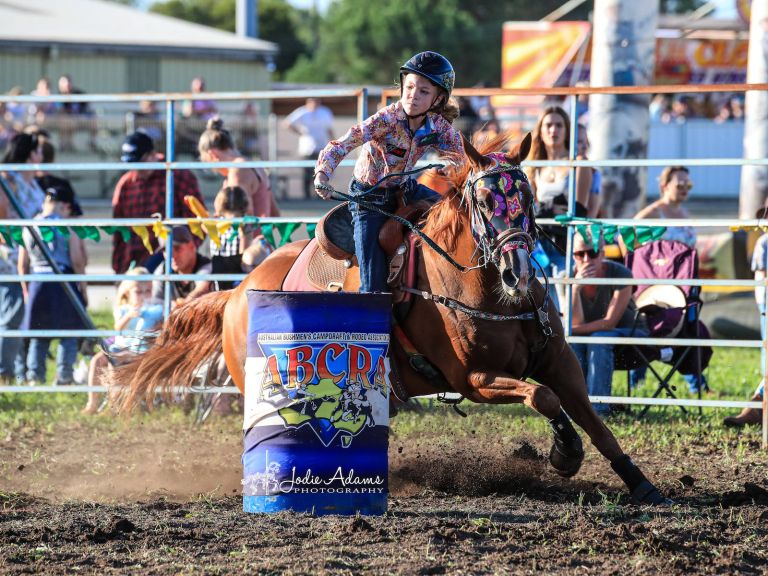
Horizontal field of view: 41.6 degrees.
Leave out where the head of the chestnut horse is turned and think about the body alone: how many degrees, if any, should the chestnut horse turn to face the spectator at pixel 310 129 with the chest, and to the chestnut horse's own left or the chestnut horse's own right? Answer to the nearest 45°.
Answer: approximately 135° to the chestnut horse's own left

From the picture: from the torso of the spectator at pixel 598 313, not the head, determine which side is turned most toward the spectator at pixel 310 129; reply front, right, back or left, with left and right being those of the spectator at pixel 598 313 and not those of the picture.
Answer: right

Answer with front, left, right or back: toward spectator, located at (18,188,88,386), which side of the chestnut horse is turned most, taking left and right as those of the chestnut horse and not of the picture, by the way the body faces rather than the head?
back

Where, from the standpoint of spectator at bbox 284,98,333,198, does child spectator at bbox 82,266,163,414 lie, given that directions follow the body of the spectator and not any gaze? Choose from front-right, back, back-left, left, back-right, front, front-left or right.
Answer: front

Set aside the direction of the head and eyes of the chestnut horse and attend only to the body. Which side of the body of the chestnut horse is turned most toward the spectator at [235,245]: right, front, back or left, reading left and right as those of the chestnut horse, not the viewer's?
back

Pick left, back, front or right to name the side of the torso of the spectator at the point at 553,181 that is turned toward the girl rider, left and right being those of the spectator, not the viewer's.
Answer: front

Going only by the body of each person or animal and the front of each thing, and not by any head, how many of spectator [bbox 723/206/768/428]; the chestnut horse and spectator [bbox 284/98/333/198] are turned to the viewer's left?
1

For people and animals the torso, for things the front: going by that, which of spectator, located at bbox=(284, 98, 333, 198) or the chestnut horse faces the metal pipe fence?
the spectator

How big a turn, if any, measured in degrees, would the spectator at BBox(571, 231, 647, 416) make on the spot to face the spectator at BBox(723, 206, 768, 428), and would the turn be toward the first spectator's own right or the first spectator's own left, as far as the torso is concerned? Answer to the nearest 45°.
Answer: approximately 135° to the first spectator's own left

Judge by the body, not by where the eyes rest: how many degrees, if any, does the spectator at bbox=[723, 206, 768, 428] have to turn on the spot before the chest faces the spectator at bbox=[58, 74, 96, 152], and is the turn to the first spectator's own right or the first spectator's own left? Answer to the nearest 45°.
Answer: approximately 45° to the first spectator's own right

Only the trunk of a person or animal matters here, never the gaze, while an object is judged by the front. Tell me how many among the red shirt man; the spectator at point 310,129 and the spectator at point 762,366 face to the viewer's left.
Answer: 1
